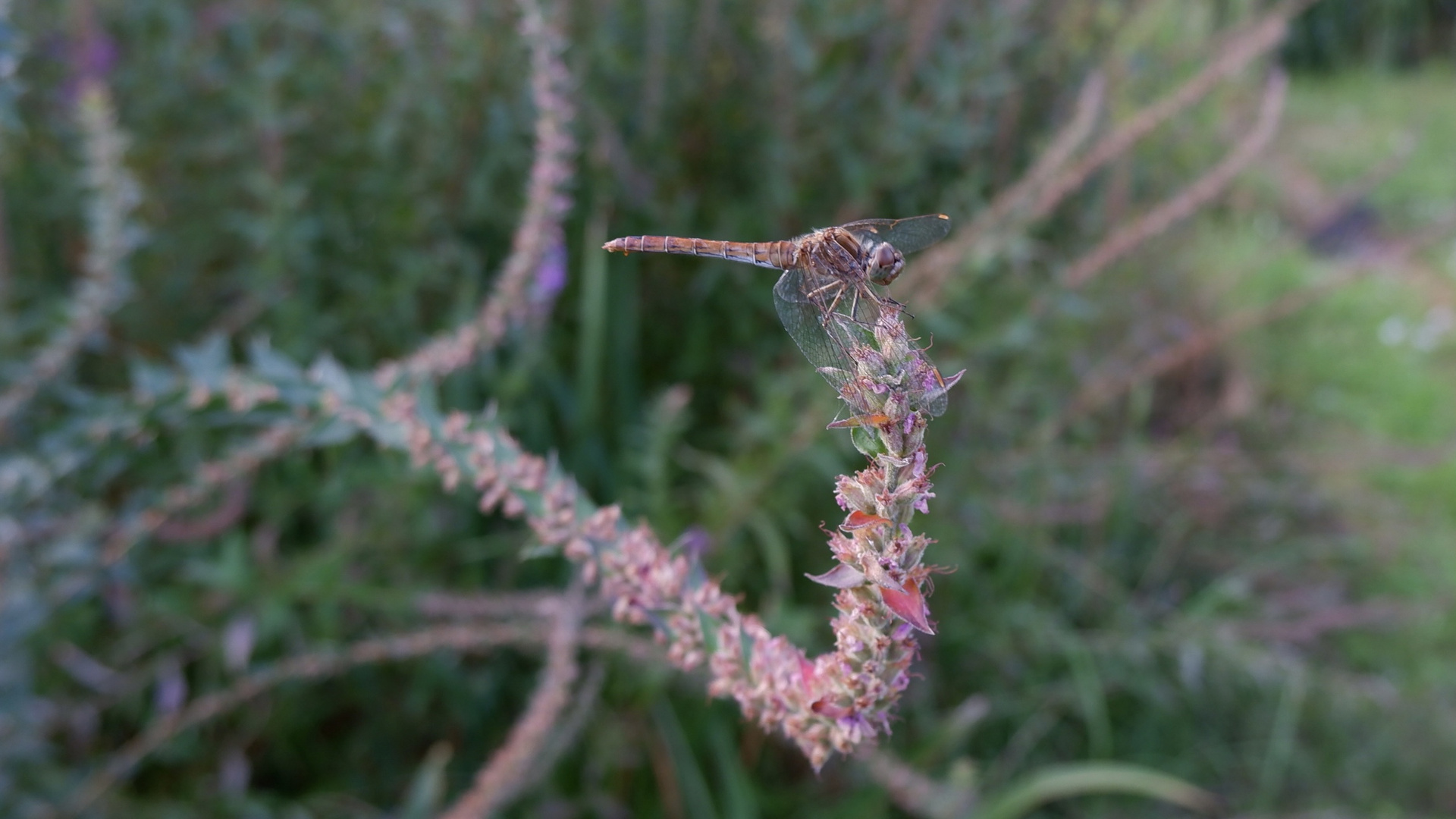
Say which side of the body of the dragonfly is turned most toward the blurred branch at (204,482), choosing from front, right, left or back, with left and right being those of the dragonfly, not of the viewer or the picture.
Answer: back

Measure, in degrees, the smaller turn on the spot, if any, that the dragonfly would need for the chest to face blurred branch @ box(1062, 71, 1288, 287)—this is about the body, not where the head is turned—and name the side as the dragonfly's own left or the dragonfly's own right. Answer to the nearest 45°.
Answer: approximately 45° to the dragonfly's own left

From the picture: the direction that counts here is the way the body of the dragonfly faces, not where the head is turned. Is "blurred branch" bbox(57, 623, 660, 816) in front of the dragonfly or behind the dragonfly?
behind

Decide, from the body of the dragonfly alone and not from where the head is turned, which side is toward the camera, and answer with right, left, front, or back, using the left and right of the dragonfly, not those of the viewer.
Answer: right

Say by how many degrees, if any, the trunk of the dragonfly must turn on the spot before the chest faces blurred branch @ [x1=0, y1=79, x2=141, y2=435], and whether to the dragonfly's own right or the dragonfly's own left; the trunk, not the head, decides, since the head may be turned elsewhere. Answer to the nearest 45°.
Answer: approximately 180°
